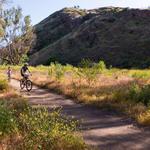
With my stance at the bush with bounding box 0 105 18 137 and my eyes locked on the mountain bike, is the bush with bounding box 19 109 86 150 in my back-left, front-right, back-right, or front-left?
back-right

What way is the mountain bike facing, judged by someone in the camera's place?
facing the viewer and to the right of the viewer

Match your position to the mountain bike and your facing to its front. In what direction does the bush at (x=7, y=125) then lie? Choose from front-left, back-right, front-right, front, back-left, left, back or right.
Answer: front-right

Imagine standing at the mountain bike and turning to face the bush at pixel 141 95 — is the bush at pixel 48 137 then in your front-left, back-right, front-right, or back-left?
front-right

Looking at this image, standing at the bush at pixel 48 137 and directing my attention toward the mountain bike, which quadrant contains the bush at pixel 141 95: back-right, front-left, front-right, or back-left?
front-right

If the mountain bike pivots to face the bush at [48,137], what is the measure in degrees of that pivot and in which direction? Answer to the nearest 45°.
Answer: approximately 45° to its right
